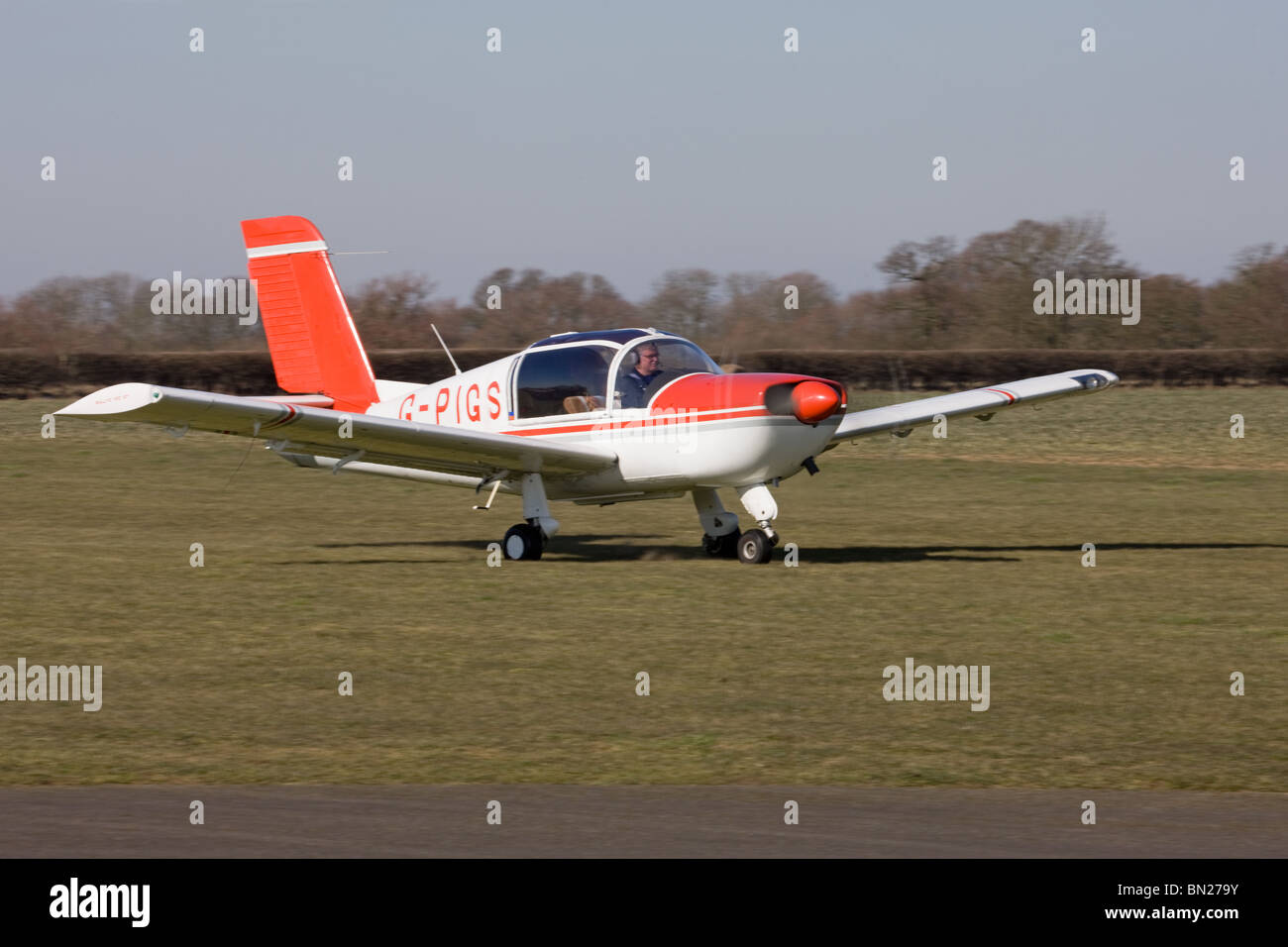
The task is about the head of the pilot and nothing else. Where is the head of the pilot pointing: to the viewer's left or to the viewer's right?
to the viewer's right

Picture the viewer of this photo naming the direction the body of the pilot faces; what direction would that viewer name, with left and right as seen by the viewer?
facing the viewer and to the right of the viewer
